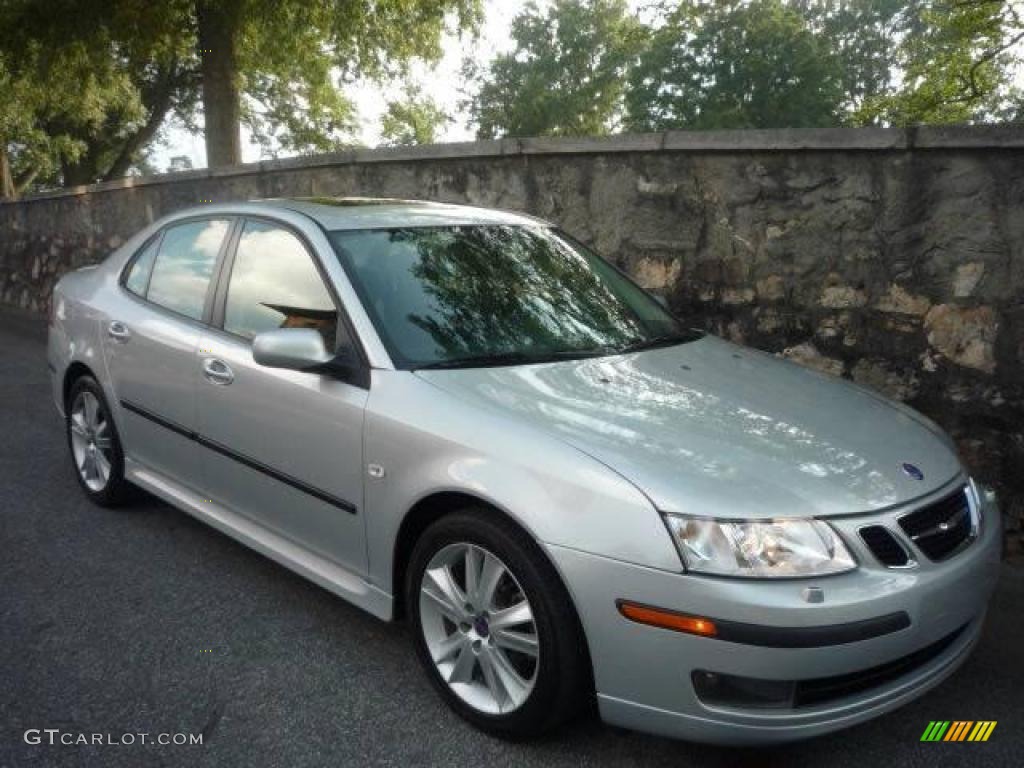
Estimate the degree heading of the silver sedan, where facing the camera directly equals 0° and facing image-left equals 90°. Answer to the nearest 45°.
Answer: approximately 315°

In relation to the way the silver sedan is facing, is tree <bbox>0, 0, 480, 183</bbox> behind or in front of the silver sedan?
behind

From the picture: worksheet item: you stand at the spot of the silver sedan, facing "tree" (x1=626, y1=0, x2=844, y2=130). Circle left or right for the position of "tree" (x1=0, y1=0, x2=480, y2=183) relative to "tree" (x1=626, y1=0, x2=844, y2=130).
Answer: left

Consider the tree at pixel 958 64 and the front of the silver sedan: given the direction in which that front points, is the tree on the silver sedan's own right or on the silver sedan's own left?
on the silver sedan's own left

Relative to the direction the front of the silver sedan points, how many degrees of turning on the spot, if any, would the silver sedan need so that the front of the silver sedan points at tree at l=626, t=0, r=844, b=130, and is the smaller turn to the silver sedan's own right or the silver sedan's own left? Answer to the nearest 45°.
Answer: approximately 135° to the silver sedan's own left
